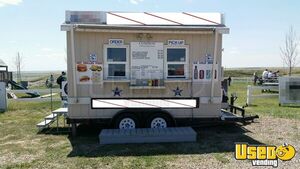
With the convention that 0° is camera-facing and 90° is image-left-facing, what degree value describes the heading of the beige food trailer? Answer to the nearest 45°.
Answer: approximately 270°
